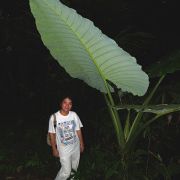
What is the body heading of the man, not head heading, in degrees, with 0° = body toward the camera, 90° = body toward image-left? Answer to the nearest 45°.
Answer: approximately 0°
